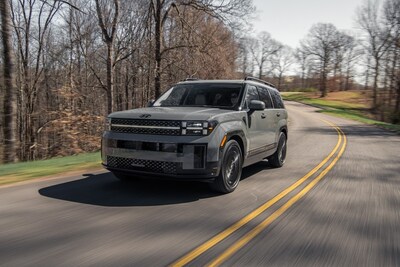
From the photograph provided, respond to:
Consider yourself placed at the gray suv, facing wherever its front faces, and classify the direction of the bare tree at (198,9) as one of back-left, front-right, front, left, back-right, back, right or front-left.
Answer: back-right

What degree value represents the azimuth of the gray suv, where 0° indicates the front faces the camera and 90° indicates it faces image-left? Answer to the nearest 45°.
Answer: approximately 45°
